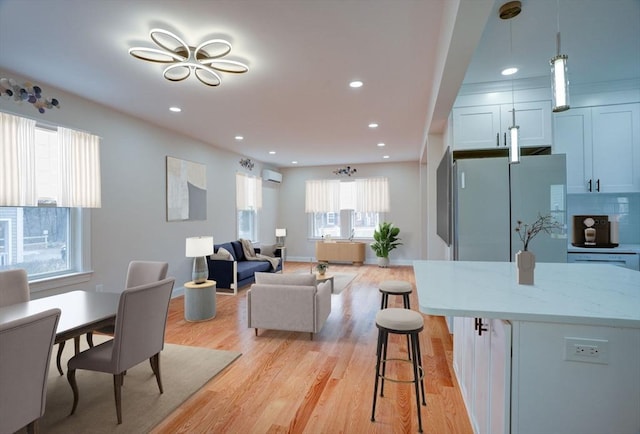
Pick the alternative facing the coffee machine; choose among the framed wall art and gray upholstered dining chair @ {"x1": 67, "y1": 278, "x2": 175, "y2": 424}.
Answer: the framed wall art

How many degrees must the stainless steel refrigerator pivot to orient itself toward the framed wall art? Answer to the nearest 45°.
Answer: approximately 90° to its right

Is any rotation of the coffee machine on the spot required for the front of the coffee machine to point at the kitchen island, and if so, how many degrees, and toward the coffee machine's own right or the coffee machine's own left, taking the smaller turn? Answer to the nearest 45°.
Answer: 0° — it already faces it

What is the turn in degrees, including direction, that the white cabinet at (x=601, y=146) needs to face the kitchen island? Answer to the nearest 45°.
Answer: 0° — it already faces it

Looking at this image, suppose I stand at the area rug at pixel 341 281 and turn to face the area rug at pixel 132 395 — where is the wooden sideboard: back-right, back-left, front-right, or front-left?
back-right

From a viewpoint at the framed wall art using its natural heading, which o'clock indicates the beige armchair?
The beige armchair is roughly at 1 o'clock from the framed wall art.

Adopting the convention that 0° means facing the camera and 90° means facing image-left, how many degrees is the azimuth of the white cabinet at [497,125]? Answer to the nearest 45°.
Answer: approximately 0°

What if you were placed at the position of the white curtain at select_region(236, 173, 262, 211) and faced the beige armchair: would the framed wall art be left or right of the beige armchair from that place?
right

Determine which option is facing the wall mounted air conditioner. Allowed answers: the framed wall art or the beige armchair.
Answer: the beige armchair

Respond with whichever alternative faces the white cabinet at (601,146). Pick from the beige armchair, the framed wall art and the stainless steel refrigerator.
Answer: the framed wall art

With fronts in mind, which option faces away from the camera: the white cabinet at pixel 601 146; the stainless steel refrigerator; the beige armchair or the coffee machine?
the beige armchair

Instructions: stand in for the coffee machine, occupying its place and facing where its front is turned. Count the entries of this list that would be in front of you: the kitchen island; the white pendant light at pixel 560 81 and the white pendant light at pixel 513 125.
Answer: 3

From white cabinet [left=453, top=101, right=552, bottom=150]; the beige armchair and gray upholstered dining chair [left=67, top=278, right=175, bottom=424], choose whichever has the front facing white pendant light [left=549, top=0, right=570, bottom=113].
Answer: the white cabinet

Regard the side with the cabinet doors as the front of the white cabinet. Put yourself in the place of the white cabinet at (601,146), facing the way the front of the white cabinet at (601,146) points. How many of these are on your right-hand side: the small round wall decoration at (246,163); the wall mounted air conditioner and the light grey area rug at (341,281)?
3

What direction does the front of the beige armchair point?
away from the camera

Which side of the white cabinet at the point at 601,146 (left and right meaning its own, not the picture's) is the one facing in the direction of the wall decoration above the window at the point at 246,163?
right

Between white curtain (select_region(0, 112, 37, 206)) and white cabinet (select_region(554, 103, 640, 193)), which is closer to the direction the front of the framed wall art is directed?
the white cabinet
